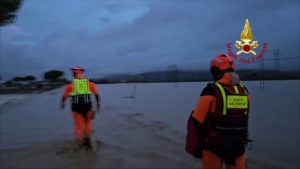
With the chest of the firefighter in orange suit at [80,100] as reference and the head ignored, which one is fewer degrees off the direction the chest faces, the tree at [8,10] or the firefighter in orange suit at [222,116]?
the tree

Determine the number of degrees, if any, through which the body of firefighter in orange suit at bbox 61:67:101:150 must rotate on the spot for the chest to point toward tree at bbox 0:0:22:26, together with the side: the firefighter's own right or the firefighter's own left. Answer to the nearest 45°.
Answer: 0° — they already face it
